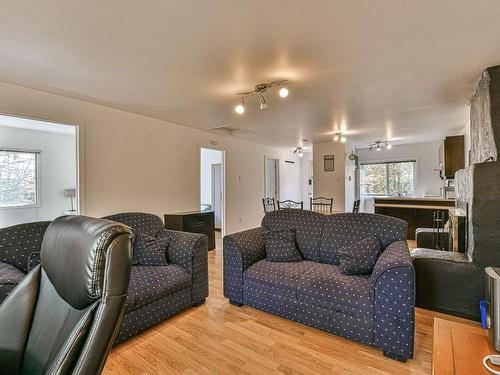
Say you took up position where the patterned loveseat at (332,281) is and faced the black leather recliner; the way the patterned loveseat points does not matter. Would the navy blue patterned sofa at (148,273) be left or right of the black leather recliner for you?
right

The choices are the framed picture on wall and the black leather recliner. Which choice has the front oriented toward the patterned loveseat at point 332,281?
the framed picture on wall

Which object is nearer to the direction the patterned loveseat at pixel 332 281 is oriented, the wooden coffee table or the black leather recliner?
the black leather recliner

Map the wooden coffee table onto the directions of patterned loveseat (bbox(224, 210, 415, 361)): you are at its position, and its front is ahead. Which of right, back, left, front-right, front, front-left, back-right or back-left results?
left

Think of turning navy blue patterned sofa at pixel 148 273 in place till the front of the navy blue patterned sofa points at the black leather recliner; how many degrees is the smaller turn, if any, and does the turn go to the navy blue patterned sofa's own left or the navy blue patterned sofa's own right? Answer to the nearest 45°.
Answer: approximately 45° to the navy blue patterned sofa's own right

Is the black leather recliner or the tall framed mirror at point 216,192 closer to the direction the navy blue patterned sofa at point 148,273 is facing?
the black leather recliner

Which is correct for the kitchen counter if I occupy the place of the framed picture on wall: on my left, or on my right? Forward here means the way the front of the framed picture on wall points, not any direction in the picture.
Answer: on my left

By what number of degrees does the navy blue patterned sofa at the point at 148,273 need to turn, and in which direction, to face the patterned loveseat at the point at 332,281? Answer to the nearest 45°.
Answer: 0° — it already faces it

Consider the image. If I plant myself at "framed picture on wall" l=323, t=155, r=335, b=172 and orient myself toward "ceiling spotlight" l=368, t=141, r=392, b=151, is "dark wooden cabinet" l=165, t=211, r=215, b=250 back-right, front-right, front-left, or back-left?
back-right

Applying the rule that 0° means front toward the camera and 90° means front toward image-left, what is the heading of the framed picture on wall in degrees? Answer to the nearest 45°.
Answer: approximately 0°

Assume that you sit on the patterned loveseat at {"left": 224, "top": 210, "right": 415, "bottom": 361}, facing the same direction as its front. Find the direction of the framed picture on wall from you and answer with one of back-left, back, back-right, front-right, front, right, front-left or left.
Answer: back-right

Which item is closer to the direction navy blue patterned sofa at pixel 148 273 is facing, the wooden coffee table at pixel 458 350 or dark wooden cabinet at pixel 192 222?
the wooden coffee table

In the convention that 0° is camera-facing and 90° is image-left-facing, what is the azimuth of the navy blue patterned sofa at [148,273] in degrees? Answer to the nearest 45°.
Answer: approximately 315°

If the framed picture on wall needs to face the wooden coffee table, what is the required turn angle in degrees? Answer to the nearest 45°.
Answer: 0° — it already faces it

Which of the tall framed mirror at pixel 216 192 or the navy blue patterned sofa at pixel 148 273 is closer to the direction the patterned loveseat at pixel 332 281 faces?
the navy blue patterned sofa
